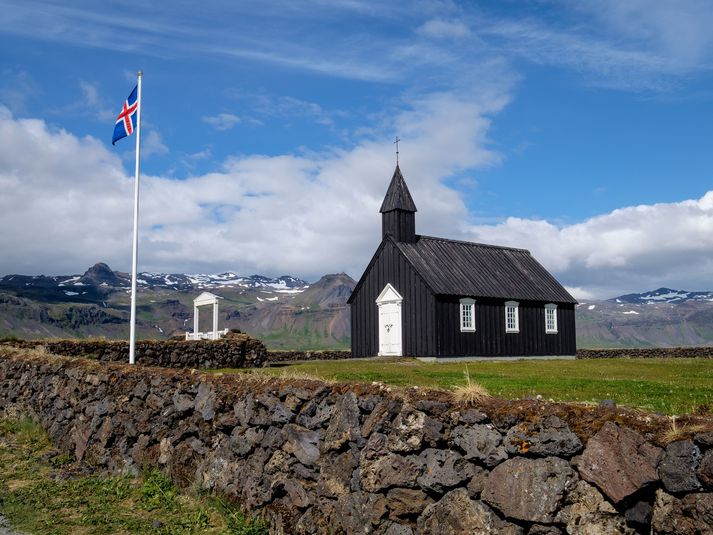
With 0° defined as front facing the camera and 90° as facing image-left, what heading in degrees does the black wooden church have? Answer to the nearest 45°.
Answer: approximately 45°

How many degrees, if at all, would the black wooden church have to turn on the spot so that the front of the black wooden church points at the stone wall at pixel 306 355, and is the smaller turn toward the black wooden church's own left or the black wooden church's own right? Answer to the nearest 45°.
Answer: approximately 45° to the black wooden church's own right

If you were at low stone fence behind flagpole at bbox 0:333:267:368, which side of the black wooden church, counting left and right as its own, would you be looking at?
front

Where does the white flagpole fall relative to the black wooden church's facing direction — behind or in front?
in front

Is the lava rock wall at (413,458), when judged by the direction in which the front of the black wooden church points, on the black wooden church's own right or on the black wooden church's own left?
on the black wooden church's own left

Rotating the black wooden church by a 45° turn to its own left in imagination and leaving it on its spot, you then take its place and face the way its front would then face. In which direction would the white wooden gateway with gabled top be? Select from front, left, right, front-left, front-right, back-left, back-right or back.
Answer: right

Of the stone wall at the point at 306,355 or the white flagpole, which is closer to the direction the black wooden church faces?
the white flagpole
